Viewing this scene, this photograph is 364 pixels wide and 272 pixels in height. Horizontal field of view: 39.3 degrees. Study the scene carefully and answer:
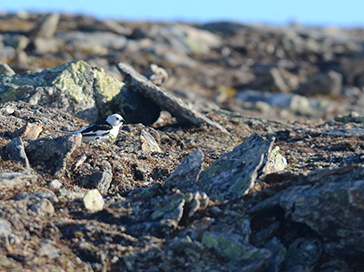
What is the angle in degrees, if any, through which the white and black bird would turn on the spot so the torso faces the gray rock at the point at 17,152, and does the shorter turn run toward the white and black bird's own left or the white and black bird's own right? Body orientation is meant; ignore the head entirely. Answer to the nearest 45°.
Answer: approximately 135° to the white and black bird's own right

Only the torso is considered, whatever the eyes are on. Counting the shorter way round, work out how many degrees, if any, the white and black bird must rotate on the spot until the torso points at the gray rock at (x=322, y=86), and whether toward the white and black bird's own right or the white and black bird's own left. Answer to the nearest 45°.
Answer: approximately 45° to the white and black bird's own left

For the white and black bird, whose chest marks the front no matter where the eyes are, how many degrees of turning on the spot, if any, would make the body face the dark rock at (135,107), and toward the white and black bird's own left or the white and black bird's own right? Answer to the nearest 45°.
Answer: approximately 90° to the white and black bird's own left

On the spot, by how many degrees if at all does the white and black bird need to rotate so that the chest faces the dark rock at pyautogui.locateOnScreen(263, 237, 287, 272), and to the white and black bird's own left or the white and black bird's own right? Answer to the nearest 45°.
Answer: approximately 45° to the white and black bird's own right

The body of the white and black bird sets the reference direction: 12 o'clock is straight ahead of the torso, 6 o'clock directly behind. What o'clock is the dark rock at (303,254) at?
The dark rock is roughly at 2 o'clock from the white and black bird.

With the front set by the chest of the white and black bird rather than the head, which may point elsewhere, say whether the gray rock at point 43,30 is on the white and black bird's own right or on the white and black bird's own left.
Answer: on the white and black bird's own left

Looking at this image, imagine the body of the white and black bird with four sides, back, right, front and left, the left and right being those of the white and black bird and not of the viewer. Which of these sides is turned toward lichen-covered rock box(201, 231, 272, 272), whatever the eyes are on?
right

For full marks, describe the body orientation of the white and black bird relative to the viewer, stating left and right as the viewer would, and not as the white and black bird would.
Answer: facing to the right of the viewer

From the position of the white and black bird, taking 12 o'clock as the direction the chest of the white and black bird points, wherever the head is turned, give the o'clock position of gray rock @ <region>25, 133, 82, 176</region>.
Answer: The gray rock is roughly at 4 o'clock from the white and black bird.

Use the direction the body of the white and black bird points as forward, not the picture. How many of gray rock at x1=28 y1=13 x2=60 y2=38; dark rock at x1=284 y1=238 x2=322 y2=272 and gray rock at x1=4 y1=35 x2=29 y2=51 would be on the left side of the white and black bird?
2

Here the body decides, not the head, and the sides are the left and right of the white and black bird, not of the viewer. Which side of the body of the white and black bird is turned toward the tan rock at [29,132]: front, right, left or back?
back

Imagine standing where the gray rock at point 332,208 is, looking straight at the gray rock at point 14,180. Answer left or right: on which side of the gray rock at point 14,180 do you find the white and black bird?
right

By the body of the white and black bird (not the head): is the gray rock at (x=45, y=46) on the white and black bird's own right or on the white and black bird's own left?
on the white and black bird's own left
